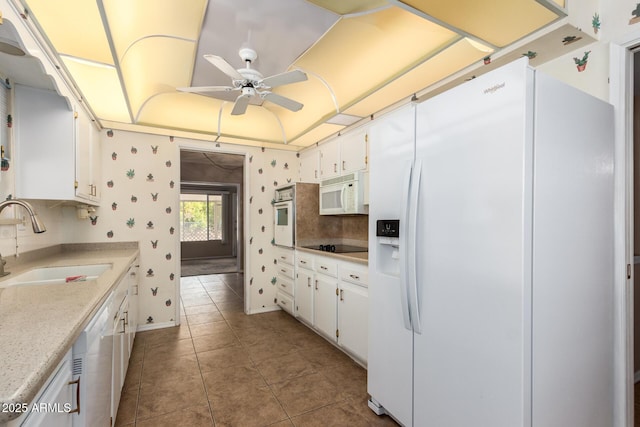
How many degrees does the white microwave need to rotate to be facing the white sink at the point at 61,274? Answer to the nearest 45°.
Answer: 0° — it already faces it

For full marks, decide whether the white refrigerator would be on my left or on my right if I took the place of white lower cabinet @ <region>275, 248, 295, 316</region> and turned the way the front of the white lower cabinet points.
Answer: on my left

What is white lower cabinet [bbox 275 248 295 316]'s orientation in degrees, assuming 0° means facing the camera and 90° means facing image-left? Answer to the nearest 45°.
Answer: approximately 45°

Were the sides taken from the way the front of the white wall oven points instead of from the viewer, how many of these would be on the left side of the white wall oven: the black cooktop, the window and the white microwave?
2

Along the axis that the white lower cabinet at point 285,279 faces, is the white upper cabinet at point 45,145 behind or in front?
in front

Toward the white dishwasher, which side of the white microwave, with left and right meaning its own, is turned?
front

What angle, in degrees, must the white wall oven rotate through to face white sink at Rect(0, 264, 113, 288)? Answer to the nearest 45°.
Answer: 0° — it already faces it

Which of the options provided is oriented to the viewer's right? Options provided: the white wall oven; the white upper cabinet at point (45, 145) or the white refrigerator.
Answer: the white upper cabinet

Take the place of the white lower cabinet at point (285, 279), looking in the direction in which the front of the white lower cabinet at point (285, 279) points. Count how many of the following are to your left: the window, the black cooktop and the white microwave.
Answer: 2

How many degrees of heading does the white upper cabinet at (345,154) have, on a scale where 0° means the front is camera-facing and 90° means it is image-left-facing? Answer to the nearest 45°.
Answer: approximately 45°

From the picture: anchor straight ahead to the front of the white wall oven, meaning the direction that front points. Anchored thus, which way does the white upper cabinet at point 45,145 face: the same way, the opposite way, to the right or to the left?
the opposite way

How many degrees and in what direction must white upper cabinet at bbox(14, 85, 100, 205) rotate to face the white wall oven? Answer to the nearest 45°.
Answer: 0° — it already faces it

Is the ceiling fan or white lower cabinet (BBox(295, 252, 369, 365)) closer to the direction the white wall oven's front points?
the ceiling fan

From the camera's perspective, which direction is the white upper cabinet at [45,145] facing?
to the viewer's right

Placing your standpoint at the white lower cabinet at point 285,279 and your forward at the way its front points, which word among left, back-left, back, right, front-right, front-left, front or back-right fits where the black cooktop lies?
left

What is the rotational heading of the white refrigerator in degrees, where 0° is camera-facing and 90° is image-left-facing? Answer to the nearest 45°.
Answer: approximately 45°
